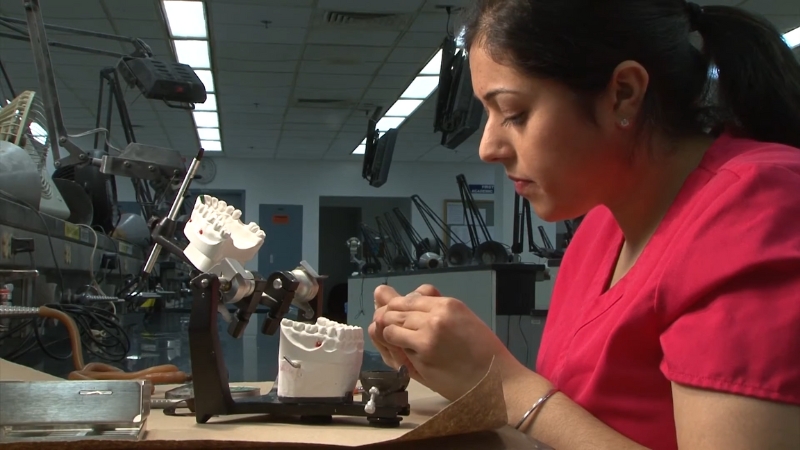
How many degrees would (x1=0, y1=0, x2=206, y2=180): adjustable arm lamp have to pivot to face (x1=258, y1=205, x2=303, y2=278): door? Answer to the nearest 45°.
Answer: approximately 90° to its left

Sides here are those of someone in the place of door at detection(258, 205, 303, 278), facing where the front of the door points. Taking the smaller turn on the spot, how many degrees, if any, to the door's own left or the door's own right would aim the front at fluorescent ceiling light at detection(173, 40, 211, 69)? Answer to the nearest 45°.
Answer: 0° — it already faces it

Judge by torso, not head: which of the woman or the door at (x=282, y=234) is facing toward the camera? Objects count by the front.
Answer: the door

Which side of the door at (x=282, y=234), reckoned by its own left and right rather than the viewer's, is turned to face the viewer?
front

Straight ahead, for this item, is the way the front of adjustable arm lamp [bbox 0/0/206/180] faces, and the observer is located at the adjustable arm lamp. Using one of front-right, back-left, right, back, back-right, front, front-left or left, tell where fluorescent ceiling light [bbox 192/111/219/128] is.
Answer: left

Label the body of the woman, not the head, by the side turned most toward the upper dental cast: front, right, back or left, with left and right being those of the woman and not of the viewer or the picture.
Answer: front

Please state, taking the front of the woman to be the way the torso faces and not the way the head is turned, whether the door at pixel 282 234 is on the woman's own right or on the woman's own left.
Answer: on the woman's own right

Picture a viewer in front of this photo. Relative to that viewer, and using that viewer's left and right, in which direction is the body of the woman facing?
facing to the left of the viewer

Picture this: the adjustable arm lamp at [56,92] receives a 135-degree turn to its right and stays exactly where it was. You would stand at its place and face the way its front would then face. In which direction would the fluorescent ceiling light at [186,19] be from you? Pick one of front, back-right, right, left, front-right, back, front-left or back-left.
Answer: back-right

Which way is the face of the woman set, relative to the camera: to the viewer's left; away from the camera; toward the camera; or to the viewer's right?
to the viewer's left

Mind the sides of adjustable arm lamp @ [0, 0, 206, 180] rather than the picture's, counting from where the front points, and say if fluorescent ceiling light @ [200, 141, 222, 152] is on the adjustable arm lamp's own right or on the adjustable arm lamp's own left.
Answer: on the adjustable arm lamp's own left

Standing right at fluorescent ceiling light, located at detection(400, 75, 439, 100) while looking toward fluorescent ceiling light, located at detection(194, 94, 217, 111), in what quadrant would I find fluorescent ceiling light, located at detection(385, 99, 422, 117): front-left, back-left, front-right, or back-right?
front-right
